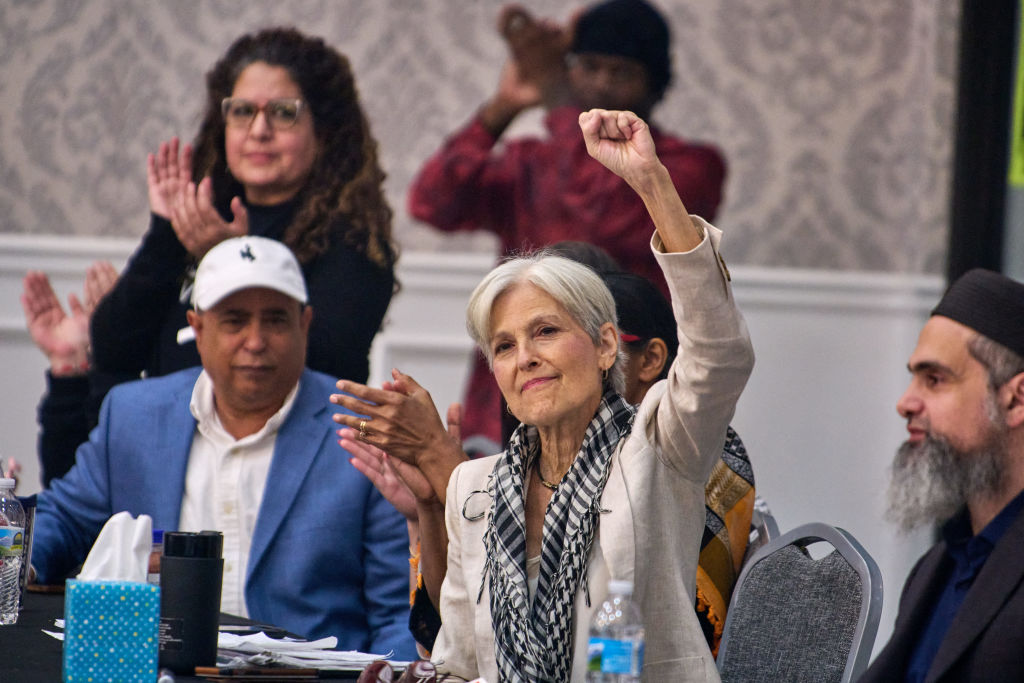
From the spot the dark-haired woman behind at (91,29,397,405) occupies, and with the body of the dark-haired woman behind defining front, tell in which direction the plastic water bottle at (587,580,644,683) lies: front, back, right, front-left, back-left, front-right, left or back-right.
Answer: front-left

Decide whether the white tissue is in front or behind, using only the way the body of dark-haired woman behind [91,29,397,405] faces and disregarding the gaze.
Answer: in front

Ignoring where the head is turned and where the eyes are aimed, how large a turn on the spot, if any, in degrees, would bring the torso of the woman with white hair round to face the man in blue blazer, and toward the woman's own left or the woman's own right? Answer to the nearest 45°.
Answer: approximately 90° to the woman's own right

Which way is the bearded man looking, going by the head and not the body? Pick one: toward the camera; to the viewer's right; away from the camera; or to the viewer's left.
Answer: to the viewer's left

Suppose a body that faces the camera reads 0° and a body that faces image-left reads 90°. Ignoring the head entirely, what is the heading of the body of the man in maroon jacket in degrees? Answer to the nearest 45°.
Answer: approximately 45°

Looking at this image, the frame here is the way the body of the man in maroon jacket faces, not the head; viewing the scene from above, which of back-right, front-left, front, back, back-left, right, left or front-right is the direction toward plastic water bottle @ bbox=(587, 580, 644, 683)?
front-left

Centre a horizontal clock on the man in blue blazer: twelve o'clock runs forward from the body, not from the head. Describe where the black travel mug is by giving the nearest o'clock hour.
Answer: The black travel mug is roughly at 12 o'clock from the man in blue blazer.

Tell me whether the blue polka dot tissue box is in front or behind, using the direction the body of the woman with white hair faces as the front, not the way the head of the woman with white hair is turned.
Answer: in front
